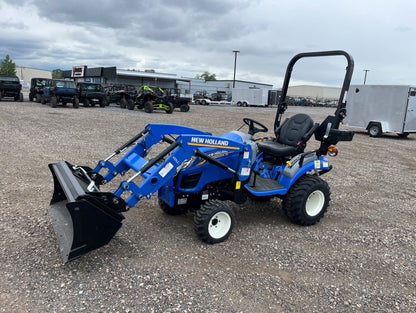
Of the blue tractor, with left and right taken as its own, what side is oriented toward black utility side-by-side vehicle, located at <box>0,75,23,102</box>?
right

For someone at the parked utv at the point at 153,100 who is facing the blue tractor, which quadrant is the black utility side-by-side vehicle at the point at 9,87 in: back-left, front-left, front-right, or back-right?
back-right

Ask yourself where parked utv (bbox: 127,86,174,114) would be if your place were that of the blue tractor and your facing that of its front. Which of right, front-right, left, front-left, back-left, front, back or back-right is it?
back-right

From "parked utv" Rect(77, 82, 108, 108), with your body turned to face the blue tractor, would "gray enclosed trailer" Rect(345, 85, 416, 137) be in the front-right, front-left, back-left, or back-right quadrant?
front-left

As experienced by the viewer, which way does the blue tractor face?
facing the viewer and to the left of the viewer

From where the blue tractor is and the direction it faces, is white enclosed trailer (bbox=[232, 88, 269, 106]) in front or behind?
behind
